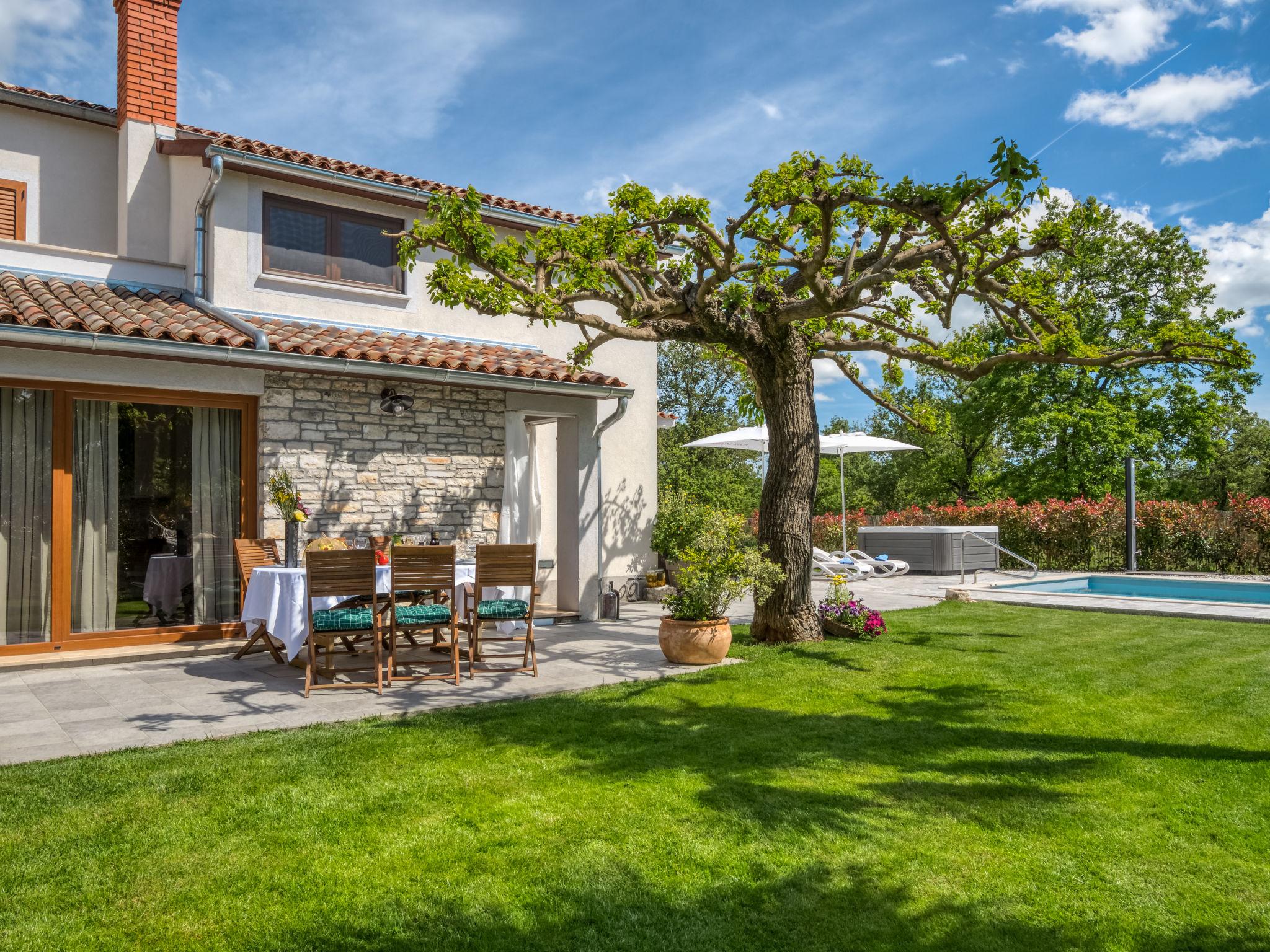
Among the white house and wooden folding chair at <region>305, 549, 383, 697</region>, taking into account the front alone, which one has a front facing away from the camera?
the wooden folding chair

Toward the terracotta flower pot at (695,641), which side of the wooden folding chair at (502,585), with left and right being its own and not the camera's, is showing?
right

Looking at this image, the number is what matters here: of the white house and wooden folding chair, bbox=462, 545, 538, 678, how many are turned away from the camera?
1

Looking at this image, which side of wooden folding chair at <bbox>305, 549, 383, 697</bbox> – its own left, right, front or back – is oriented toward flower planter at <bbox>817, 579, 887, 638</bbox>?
right

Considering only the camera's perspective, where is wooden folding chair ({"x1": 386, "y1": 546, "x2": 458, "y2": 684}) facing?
facing away from the viewer

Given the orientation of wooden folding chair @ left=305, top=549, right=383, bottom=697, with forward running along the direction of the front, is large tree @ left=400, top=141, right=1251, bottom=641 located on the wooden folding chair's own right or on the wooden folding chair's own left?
on the wooden folding chair's own right

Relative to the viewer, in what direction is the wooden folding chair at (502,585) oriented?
away from the camera

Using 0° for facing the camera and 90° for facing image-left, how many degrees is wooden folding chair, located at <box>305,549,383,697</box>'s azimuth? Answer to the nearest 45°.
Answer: approximately 180°

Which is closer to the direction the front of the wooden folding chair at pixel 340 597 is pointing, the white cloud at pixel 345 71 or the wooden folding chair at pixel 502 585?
the white cloud

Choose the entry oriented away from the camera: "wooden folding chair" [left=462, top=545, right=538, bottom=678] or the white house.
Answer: the wooden folding chair

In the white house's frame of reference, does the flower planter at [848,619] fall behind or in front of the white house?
in front
